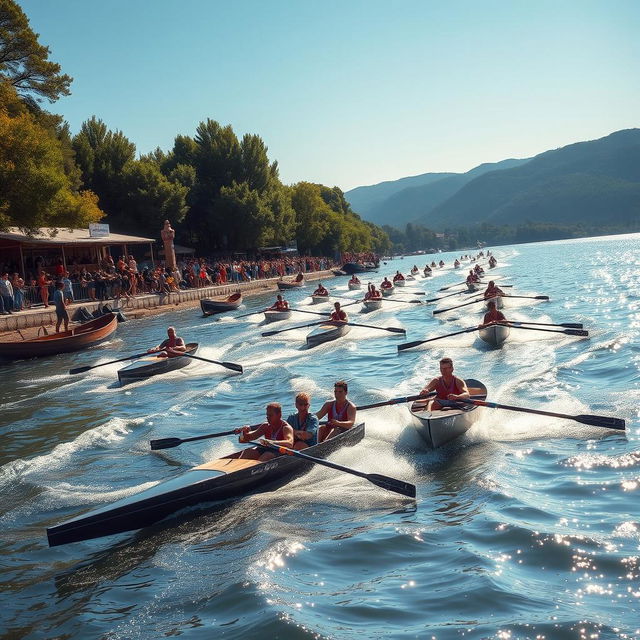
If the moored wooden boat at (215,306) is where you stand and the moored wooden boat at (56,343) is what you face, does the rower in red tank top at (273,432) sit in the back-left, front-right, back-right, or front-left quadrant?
front-left

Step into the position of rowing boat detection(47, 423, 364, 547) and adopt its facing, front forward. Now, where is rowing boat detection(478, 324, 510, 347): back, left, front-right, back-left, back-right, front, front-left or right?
back

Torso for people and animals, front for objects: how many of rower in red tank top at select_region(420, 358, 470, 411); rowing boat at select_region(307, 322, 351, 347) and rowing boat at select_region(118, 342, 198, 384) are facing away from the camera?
0

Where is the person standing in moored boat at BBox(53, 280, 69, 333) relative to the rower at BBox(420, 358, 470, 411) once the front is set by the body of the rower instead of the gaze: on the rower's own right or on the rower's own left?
on the rower's own right

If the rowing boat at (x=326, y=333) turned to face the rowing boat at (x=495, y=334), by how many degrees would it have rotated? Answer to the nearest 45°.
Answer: approximately 90° to its left

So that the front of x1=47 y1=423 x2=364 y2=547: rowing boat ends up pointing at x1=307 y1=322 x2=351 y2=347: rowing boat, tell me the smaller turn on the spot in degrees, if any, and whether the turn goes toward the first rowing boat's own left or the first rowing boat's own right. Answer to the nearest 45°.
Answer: approximately 135° to the first rowing boat's own right

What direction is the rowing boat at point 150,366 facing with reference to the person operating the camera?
facing the viewer and to the left of the viewer

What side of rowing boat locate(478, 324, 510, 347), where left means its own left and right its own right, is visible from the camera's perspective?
front

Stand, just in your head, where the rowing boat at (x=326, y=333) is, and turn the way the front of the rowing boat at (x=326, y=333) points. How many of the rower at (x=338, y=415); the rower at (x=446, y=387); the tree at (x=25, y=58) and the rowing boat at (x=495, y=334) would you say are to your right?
1

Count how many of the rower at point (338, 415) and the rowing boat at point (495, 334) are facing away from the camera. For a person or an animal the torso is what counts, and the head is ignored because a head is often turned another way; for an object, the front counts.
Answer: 0

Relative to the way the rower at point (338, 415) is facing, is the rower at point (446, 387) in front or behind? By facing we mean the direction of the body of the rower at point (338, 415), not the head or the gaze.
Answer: behind

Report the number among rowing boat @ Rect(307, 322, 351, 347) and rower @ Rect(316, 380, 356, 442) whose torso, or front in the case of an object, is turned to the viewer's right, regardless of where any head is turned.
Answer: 0

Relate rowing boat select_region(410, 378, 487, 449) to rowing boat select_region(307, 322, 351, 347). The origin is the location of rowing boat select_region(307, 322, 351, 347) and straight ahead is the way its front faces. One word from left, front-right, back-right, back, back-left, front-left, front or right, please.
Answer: front-left

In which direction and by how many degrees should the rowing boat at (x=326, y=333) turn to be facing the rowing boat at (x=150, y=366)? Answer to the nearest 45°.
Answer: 0° — it already faces it
